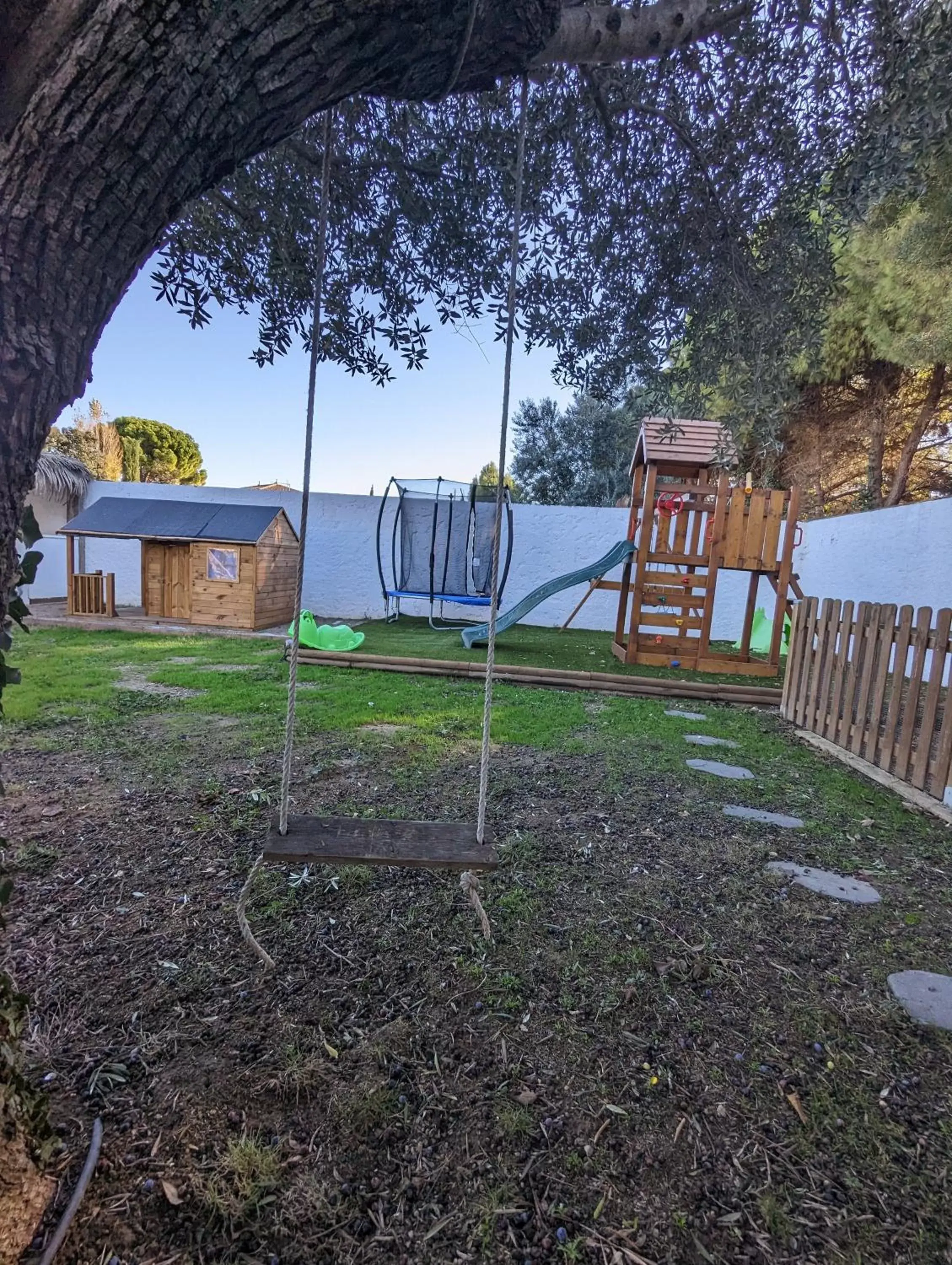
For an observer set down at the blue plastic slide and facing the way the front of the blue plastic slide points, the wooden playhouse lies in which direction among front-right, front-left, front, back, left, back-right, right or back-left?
front

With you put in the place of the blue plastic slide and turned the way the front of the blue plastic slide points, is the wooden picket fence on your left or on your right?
on your left

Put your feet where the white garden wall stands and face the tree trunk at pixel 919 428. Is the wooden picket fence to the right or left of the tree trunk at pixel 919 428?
right

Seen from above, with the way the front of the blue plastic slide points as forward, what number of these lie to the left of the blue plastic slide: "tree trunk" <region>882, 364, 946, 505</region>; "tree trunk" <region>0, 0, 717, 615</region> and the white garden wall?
1

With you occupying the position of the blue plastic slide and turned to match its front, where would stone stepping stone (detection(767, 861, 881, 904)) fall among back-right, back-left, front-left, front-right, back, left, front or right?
left

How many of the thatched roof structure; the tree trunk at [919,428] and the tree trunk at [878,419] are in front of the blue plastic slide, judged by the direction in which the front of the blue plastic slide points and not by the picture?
1

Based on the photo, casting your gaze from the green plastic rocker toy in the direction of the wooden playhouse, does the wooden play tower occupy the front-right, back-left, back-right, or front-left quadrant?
back-right

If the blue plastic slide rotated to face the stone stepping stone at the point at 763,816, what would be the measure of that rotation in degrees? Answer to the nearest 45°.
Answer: approximately 90° to its left

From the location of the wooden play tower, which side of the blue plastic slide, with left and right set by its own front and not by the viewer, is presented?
back

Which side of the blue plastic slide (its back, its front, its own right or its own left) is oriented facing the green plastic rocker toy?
front

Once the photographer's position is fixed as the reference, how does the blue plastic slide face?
facing to the left of the viewer

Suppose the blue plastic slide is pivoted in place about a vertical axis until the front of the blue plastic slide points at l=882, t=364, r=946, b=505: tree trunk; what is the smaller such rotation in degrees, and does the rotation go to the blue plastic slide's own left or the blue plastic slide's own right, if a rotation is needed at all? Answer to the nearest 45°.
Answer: approximately 135° to the blue plastic slide's own right

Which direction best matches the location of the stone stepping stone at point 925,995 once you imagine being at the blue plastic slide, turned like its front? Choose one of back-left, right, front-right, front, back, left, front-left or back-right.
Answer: left

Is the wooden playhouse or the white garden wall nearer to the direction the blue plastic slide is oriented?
the wooden playhouse

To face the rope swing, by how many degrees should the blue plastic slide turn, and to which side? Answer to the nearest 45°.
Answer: approximately 90° to its left

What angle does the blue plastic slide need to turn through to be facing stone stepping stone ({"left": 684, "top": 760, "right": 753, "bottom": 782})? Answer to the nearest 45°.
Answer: approximately 90° to its left
